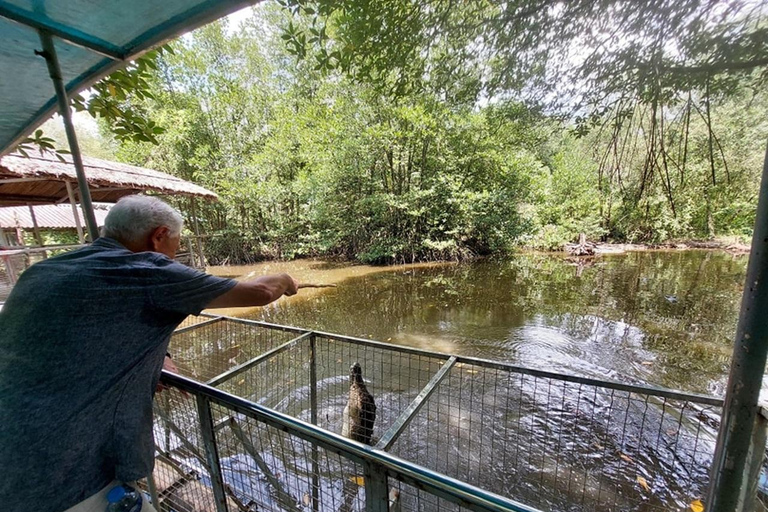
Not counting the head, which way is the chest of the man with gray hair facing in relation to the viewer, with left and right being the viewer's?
facing away from the viewer and to the right of the viewer

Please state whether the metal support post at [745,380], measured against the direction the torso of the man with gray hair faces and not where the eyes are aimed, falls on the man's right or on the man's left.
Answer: on the man's right

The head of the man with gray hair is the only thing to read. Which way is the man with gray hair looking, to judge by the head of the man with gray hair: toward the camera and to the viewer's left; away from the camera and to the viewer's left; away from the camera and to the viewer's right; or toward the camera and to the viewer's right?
away from the camera and to the viewer's right

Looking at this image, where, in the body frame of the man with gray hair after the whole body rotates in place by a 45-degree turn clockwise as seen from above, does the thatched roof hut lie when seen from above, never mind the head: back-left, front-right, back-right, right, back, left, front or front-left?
left
